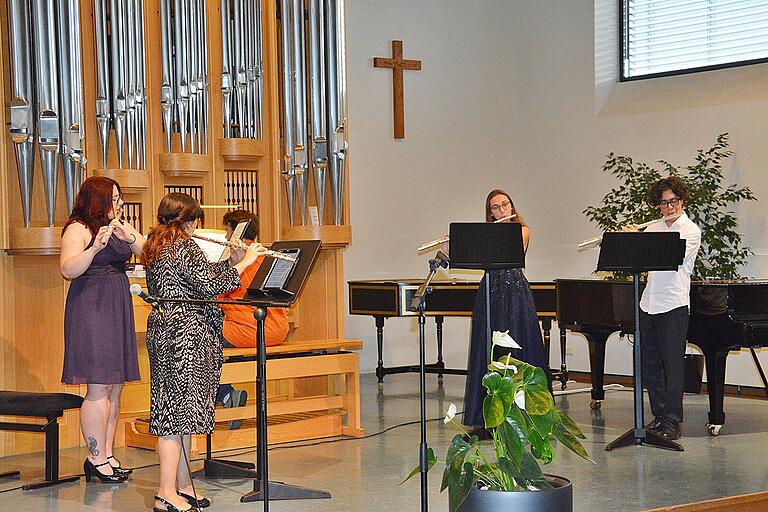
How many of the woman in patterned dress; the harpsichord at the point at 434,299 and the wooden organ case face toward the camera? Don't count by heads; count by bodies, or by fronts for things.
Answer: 1

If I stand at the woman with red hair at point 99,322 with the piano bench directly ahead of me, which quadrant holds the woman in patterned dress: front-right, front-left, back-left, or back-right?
back-left

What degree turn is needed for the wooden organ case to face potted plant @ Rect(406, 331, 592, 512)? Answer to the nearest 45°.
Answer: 0° — it already faces it

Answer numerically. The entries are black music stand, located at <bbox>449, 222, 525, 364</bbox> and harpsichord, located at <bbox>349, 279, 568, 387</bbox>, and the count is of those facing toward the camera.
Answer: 0

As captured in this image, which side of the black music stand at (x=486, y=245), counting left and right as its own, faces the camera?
back

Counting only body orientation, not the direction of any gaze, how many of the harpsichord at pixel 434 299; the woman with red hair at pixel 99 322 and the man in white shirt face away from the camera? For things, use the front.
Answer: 0

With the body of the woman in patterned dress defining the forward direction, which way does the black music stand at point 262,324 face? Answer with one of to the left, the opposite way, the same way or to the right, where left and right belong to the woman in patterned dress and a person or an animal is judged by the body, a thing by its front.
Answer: the opposite way

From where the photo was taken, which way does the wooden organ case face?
toward the camera

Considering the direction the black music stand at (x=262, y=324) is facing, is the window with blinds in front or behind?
behind

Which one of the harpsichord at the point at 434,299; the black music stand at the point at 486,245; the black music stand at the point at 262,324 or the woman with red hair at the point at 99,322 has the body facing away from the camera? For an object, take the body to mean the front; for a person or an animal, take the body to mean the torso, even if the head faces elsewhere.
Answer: the black music stand at the point at 486,245

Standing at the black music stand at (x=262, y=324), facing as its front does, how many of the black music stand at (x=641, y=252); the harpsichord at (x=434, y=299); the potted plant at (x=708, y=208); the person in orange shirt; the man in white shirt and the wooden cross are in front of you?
0

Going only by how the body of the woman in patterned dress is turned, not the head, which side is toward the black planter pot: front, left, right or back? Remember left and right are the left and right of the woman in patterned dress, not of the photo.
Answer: right

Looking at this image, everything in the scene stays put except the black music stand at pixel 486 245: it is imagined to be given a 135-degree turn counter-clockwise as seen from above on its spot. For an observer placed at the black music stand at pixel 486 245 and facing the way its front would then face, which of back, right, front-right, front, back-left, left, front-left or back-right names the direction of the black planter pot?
front-left

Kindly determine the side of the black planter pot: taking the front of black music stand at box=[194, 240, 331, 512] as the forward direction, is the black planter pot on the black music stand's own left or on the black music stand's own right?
on the black music stand's own left

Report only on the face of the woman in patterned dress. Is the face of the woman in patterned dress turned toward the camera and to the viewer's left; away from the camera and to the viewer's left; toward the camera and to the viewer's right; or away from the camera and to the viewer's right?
away from the camera and to the viewer's right

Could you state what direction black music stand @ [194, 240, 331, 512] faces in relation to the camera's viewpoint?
facing the viewer and to the left of the viewer

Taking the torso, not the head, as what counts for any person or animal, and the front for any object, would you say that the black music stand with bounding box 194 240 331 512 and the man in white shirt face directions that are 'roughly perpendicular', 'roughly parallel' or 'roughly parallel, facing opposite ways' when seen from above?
roughly parallel
